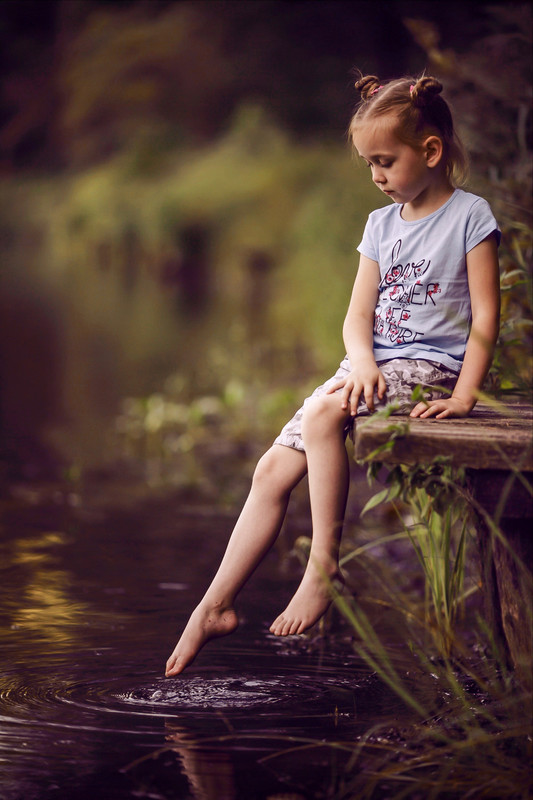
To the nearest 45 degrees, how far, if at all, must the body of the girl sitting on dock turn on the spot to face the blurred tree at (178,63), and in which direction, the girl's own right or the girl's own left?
approximately 135° to the girl's own right

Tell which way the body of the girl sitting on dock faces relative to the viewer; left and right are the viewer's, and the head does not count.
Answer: facing the viewer and to the left of the viewer

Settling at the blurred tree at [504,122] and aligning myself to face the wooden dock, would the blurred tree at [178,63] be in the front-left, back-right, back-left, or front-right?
back-right

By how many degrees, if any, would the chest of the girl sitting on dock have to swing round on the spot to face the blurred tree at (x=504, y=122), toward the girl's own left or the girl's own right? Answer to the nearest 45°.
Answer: approximately 135° to the girl's own right
